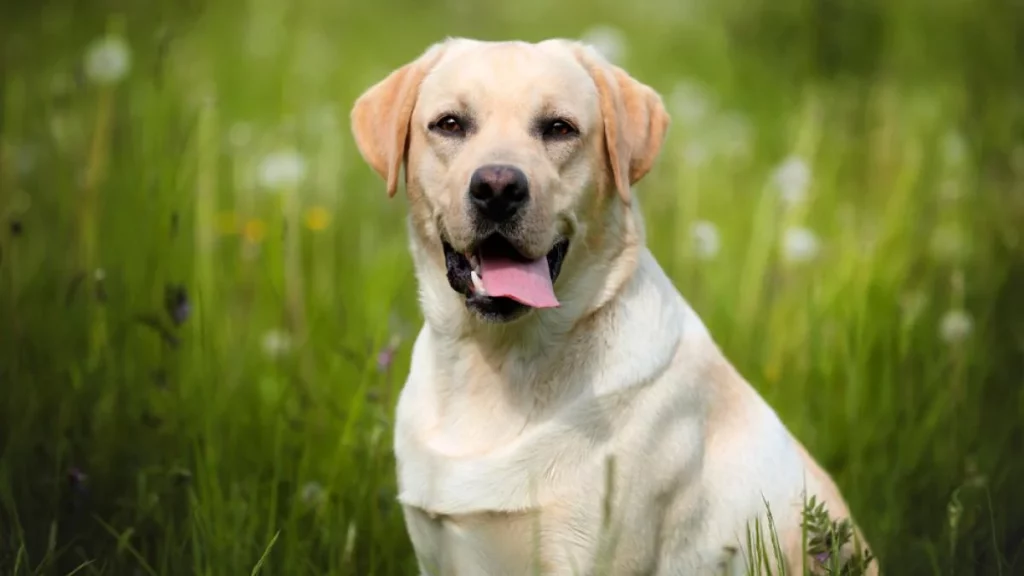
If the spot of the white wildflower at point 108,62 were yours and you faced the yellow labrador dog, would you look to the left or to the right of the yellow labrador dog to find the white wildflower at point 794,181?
left

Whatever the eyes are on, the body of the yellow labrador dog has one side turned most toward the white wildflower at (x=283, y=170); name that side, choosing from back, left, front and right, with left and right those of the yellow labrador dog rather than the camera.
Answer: right

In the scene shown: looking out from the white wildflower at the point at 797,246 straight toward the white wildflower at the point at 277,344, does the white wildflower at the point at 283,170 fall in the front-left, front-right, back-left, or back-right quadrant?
front-right

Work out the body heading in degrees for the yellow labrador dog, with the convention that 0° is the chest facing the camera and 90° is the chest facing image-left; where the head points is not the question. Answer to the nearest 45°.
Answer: approximately 45°

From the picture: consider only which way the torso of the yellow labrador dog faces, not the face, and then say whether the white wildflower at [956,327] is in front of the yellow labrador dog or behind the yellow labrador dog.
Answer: behind

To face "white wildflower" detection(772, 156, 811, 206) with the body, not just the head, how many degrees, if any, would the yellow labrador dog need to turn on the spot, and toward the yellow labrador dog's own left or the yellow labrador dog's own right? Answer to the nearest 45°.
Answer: approximately 135° to the yellow labrador dog's own right

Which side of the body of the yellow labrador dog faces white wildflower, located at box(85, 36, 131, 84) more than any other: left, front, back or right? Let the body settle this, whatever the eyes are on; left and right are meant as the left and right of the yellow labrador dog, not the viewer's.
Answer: right

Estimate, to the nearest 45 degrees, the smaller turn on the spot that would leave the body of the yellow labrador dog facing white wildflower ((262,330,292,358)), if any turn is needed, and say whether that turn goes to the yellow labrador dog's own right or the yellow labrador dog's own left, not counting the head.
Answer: approximately 90° to the yellow labrador dog's own right

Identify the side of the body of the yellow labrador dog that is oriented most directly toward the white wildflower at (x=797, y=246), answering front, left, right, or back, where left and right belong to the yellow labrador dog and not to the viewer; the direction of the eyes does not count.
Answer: back
